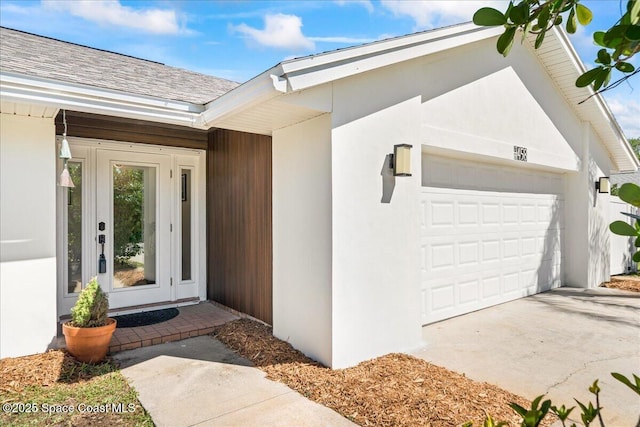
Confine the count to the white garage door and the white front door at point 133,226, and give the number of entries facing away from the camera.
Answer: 0

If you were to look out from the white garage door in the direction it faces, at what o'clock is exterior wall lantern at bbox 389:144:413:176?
The exterior wall lantern is roughly at 2 o'clock from the white garage door.

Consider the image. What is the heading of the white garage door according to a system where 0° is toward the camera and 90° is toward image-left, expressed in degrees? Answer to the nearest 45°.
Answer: approximately 315°

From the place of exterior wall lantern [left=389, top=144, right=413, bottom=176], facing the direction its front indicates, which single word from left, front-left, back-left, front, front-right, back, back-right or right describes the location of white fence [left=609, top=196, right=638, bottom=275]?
left

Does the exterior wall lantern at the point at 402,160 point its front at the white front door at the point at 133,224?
no

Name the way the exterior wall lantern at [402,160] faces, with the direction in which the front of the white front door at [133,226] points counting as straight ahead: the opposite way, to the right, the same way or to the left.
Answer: the same way

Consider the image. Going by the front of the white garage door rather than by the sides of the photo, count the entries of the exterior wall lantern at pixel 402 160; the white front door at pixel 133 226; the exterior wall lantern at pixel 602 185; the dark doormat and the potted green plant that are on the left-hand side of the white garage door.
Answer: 1

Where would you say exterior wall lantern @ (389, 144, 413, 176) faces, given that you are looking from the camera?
facing the viewer and to the right of the viewer

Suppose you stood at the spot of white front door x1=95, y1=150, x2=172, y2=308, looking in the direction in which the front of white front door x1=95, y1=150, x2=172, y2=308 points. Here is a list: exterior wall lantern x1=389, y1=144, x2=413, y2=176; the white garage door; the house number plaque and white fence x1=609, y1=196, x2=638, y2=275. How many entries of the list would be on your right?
0

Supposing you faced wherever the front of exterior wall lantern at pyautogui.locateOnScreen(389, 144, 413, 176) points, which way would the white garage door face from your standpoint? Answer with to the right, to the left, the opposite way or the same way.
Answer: the same way

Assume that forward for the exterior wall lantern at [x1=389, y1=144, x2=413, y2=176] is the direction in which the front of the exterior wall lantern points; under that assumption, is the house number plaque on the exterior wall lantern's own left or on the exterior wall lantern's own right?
on the exterior wall lantern's own left

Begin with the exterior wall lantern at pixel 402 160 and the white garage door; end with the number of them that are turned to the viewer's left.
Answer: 0

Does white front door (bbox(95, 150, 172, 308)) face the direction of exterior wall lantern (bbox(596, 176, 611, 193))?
no

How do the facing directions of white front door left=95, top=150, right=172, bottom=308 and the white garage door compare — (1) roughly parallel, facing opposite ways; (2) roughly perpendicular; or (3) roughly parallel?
roughly parallel

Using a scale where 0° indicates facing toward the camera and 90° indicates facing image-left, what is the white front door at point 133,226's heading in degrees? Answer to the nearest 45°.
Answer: approximately 0°

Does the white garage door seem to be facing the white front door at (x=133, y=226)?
no

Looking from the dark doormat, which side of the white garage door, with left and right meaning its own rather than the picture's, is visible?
right

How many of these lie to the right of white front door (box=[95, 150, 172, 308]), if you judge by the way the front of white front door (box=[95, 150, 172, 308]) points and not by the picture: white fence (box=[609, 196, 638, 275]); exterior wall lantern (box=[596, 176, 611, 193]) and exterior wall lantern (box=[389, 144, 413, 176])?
0
